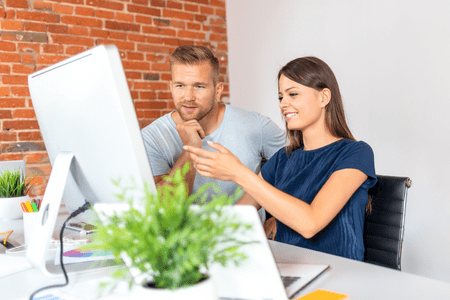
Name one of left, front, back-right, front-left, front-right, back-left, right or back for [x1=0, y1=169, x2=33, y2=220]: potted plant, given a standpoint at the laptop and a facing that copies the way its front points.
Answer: left

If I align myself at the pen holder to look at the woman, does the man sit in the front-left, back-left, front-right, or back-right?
front-left

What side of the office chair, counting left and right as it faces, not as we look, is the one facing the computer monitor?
front

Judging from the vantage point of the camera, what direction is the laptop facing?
facing away from the viewer and to the right of the viewer

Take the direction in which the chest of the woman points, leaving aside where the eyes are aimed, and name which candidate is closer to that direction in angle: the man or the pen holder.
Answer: the pen holder

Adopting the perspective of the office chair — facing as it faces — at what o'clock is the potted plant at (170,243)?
The potted plant is roughly at 11 o'clock from the office chair.

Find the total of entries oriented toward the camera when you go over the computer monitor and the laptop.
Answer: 0

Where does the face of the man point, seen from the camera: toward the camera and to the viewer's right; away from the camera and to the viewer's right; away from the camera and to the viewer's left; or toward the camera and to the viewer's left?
toward the camera and to the viewer's left

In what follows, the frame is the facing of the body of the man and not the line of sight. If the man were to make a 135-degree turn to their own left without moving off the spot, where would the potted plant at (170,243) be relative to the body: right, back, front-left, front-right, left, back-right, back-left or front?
right

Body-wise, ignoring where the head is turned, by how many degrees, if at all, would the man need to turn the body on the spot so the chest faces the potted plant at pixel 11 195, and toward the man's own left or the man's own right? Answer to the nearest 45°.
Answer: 0° — they already face it
